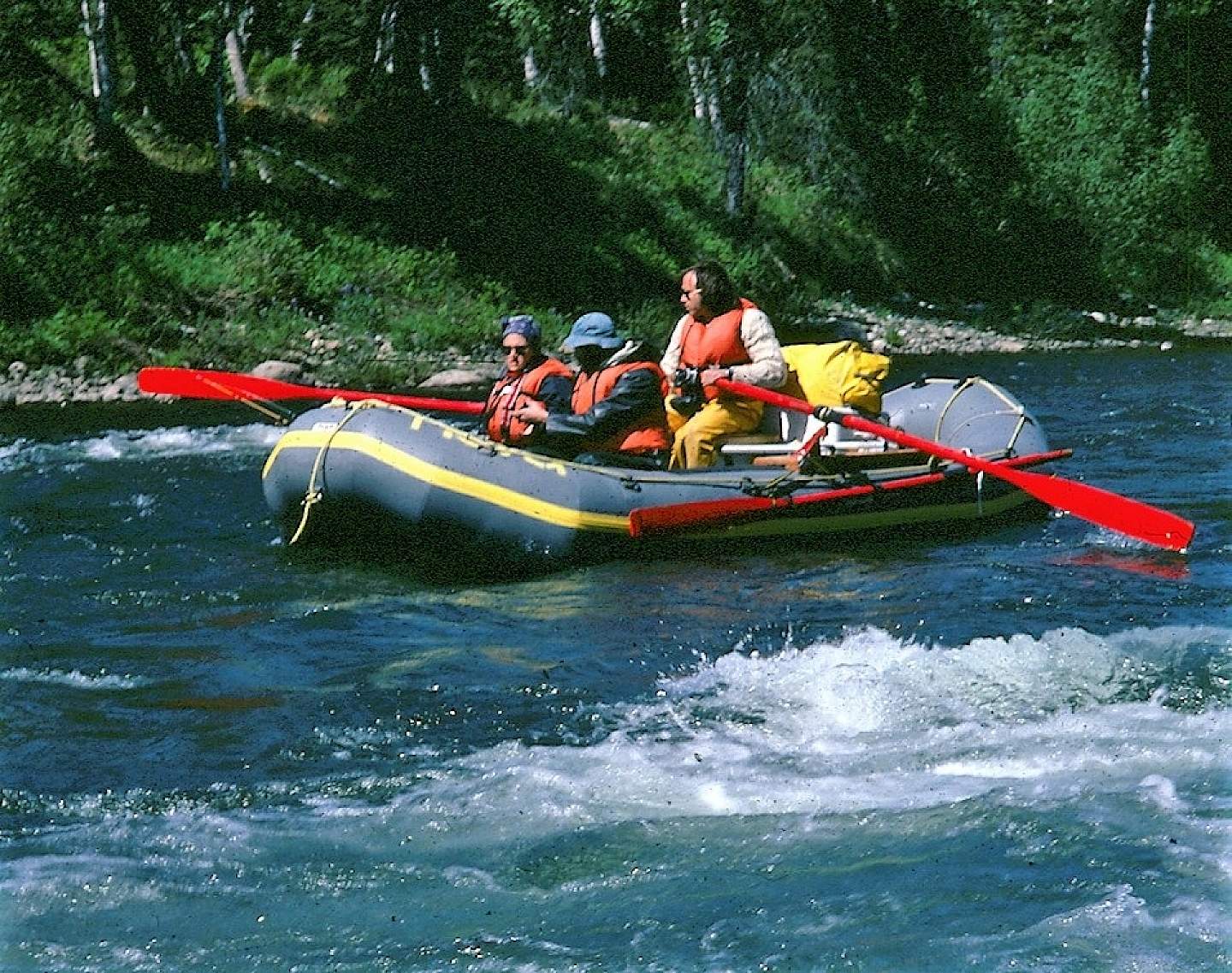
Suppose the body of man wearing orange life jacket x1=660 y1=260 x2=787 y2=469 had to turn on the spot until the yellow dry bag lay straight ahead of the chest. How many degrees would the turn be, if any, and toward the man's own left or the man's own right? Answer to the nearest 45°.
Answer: approximately 135° to the man's own left

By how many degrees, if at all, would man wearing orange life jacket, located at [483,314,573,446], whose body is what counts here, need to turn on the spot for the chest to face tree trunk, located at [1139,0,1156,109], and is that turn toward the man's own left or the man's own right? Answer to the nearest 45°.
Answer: approximately 180°

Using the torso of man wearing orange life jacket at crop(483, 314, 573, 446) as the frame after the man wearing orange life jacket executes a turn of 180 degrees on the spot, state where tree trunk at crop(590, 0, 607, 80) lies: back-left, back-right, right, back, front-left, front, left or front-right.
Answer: front-left

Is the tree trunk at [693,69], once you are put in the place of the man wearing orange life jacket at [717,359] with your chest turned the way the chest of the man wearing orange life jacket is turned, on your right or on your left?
on your right

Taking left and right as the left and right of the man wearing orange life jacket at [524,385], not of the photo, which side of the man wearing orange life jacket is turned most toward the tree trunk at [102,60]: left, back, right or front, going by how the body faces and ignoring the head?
right

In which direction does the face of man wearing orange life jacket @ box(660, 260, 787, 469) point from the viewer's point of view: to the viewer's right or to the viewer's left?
to the viewer's left

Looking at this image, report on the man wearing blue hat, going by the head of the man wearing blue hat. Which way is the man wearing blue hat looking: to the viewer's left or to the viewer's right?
to the viewer's left

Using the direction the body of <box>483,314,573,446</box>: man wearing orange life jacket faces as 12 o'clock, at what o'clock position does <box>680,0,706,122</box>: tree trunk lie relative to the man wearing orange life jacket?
The tree trunk is roughly at 5 o'clock from the man wearing orange life jacket.

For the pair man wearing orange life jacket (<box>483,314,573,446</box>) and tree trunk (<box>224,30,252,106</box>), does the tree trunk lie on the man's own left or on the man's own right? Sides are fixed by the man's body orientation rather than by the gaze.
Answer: on the man's own right

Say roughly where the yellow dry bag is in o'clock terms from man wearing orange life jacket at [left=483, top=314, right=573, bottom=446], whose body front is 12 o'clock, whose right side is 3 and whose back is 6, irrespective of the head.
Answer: The yellow dry bag is roughly at 7 o'clock from the man wearing orange life jacket.

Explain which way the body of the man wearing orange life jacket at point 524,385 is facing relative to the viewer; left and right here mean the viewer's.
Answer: facing the viewer and to the left of the viewer

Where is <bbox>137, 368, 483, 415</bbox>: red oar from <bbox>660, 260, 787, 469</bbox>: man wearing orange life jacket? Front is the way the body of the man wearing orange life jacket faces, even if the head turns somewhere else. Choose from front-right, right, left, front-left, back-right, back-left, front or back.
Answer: front-right

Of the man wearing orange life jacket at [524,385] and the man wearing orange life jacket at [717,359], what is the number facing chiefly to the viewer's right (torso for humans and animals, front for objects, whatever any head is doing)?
0

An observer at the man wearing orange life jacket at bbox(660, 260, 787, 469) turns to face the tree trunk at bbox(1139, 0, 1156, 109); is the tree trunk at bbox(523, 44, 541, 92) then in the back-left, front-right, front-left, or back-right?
front-left

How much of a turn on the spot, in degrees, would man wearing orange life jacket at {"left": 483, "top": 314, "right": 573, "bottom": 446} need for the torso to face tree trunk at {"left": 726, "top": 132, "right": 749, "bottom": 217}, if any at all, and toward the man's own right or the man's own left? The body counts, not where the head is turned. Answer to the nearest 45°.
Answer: approximately 135° to the man's own right

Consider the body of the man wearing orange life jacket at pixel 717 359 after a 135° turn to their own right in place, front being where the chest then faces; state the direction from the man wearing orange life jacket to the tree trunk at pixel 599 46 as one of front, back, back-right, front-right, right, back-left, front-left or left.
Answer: front

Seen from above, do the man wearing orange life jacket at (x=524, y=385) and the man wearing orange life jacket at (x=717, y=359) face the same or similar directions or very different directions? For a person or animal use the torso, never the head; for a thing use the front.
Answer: same or similar directions

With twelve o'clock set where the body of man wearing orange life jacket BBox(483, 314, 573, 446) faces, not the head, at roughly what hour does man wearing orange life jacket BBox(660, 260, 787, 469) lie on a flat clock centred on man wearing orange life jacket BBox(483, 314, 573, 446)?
man wearing orange life jacket BBox(660, 260, 787, 469) is roughly at 7 o'clock from man wearing orange life jacket BBox(483, 314, 573, 446).

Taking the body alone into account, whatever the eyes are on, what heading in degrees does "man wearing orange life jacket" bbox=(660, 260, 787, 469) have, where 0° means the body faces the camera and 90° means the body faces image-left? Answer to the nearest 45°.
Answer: approximately 45°
